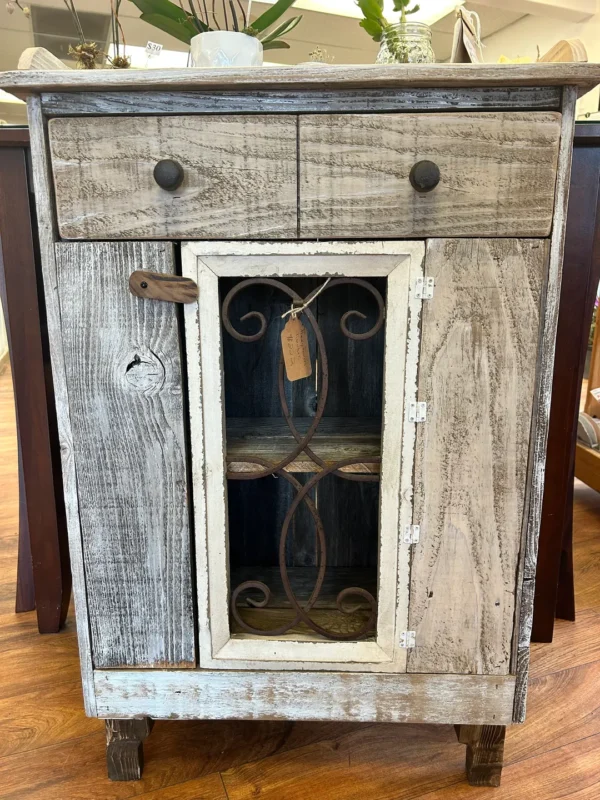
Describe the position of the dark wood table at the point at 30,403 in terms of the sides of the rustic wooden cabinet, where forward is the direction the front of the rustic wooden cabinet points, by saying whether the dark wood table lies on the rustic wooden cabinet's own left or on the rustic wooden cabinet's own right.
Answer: on the rustic wooden cabinet's own right

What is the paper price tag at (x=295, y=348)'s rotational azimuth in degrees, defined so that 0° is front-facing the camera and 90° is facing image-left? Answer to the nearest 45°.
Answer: approximately 0°

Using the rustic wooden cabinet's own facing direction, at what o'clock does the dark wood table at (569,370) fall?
The dark wood table is roughly at 8 o'clock from the rustic wooden cabinet.

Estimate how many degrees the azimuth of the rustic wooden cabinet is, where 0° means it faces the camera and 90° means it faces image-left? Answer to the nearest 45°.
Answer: approximately 0°
